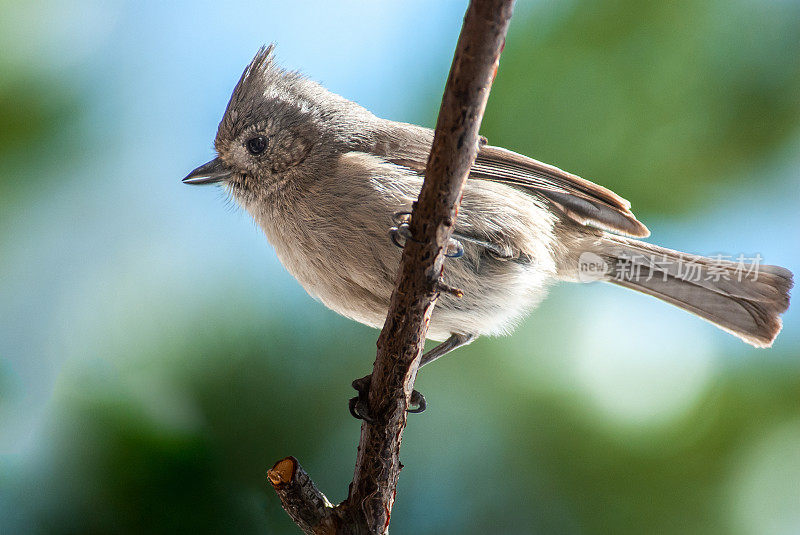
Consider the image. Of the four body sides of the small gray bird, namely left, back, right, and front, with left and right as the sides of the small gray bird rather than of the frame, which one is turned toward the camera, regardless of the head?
left
